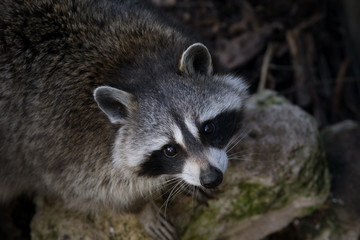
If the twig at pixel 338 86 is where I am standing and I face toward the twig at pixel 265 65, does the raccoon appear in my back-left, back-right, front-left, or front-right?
front-left

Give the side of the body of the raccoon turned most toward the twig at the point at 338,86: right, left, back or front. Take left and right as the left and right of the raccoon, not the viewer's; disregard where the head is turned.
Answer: left

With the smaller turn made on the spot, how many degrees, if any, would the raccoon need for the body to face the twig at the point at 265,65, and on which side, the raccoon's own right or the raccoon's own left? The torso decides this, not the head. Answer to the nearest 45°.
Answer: approximately 90° to the raccoon's own left

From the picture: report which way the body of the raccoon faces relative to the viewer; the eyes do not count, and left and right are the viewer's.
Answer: facing the viewer and to the right of the viewer

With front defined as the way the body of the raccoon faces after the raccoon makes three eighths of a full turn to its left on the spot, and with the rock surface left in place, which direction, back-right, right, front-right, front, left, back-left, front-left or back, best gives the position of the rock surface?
right
